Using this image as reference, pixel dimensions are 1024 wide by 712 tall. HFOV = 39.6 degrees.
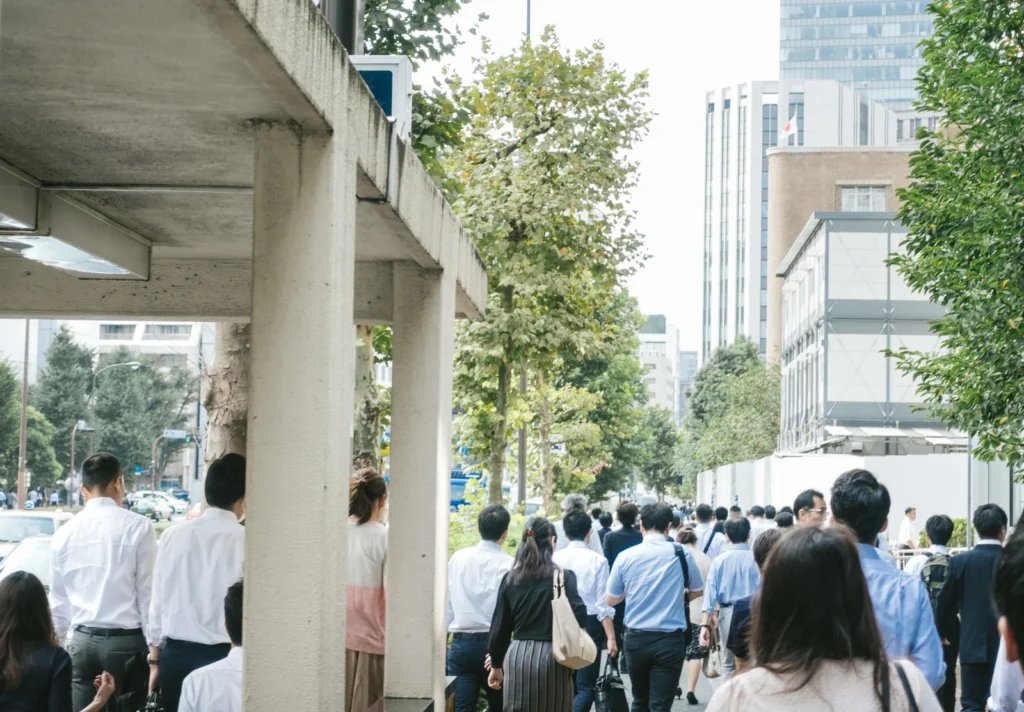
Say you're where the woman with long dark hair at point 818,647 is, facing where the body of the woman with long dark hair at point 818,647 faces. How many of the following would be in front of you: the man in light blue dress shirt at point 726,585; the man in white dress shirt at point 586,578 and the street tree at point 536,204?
3

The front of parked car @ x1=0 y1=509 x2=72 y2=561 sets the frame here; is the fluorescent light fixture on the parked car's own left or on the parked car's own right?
on the parked car's own left

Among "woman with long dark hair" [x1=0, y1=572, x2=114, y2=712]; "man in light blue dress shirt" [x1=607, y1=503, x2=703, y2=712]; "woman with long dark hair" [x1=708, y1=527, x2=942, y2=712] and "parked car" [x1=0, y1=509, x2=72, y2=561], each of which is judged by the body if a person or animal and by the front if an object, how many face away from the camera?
3

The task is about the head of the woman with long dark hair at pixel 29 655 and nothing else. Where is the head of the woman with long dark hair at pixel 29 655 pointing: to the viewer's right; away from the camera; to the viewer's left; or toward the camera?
away from the camera

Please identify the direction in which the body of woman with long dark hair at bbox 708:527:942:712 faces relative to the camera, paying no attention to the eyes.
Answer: away from the camera

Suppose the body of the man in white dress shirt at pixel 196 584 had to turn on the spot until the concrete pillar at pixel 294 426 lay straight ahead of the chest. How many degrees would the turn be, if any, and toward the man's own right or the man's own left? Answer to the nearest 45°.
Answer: approximately 135° to the man's own right

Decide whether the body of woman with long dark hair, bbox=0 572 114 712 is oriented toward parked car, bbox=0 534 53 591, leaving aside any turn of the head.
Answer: yes

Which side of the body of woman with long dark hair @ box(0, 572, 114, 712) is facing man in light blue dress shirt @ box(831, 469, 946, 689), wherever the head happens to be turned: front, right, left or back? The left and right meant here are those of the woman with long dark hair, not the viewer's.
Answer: right

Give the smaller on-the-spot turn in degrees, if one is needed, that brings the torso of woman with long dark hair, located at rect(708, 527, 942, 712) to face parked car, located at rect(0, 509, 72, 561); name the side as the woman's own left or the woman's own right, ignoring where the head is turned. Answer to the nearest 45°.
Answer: approximately 45° to the woman's own left

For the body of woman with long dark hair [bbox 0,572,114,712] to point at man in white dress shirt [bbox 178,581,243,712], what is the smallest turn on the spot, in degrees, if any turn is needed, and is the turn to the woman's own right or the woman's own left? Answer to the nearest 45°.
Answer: approximately 90° to the woman's own right

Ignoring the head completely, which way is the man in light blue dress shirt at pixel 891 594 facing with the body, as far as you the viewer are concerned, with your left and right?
facing away from the viewer

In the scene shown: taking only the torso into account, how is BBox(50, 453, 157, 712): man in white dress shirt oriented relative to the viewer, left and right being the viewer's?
facing away from the viewer

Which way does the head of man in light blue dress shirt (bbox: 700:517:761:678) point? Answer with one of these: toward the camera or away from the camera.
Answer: away from the camera

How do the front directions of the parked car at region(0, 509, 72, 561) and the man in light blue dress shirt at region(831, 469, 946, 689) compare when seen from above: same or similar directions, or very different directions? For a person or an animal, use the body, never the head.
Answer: very different directions

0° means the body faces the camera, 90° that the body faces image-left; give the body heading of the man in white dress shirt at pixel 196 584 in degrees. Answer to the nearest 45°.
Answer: approximately 225°

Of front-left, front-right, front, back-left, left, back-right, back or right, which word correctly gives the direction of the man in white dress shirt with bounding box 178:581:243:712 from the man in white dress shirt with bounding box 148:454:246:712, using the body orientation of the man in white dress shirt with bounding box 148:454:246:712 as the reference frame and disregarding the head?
back-right

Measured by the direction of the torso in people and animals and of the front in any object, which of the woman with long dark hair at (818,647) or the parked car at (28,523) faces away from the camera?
the woman with long dark hair

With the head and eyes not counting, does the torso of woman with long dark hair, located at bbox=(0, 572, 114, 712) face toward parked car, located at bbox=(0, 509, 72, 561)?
yes

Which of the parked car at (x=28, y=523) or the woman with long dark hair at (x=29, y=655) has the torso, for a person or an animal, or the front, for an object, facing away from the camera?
the woman with long dark hair
